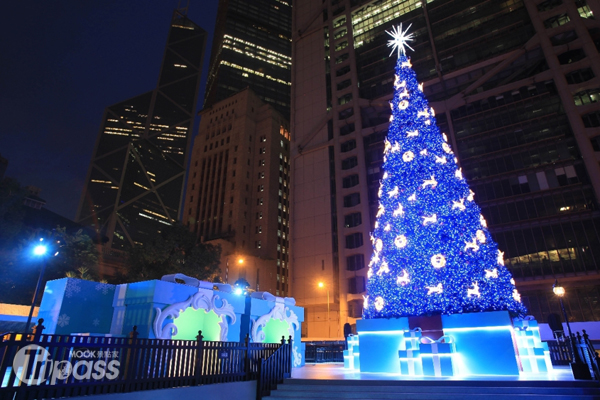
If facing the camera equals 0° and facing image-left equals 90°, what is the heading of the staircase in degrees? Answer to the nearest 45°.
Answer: approximately 0°

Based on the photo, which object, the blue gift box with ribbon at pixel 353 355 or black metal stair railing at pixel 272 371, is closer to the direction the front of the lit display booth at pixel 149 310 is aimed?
the black metal stair railing

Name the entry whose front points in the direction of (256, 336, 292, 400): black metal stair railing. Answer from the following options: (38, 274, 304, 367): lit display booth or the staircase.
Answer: the lit display booth

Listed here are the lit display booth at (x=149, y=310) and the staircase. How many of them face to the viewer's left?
0

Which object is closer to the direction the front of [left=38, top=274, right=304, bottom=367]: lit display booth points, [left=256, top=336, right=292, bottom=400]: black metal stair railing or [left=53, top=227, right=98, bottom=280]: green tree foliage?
the black metal stair railing

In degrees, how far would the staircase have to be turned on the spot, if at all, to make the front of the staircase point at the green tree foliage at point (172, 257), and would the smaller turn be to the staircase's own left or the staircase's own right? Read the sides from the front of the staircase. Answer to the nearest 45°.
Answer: approximately 135° to the staircase's own right

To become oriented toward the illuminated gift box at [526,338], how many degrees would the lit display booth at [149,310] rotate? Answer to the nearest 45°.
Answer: approximately 45° to its left

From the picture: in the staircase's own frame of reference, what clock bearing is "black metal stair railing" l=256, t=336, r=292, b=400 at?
The black metal stair railing is roughly at 3 o'clock from the staircase.

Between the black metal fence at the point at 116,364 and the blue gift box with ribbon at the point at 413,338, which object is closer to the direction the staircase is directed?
the black metal fence

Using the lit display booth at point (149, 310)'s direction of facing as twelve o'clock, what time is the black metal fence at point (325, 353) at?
The black metal fence is roughly at 9 o'clock from the lit display booth.

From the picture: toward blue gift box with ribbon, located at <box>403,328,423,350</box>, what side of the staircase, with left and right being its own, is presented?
back

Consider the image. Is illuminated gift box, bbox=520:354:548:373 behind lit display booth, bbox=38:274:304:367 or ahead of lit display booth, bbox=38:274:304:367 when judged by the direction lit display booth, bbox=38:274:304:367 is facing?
ahead
